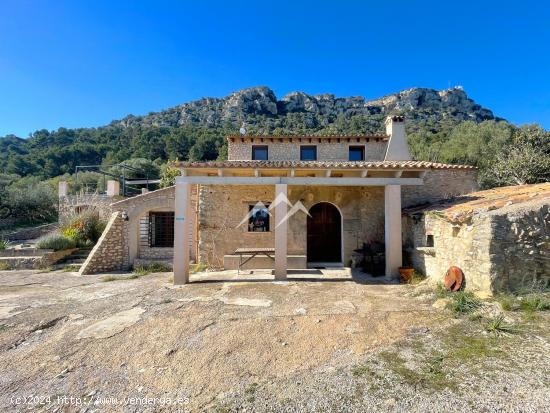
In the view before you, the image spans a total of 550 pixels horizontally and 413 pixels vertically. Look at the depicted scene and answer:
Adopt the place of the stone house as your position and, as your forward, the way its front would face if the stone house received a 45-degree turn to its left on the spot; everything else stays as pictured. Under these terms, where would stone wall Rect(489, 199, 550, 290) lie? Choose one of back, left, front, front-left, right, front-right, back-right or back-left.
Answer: front

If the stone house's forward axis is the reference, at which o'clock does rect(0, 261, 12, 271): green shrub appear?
The green shrub is roughly at 3 o'clock from the stone house.

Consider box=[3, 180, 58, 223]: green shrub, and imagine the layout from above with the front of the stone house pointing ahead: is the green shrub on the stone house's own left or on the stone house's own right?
on the stone house's own right

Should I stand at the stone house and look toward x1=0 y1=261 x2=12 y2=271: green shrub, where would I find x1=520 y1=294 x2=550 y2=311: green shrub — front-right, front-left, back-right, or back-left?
back-left

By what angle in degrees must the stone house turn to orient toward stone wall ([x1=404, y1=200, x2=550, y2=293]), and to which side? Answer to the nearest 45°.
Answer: approximately 45° to its left

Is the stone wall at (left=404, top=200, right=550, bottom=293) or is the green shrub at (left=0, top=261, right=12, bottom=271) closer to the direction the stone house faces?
the stone wall

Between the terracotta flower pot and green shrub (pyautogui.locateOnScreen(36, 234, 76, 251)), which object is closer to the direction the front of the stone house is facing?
the terracotta flower pot

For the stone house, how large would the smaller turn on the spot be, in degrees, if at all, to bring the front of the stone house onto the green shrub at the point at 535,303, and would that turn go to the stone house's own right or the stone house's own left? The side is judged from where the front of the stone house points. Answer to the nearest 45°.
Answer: approximately 45° to the stone house's own left

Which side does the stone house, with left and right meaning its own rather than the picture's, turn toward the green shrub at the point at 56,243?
right

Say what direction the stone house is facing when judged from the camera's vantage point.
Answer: facing the viewer
